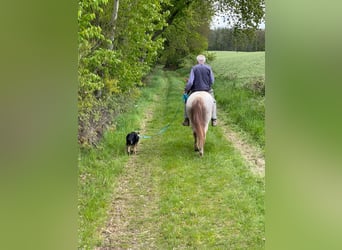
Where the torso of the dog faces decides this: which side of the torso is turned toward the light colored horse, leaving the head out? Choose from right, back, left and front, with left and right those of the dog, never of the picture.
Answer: right

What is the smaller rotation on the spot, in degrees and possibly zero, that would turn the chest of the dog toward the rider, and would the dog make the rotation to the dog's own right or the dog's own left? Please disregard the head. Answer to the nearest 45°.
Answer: approximately 90° to the dog's own right

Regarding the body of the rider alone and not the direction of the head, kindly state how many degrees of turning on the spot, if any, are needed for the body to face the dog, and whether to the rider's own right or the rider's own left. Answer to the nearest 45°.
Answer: approximately 90° to the rider's own left

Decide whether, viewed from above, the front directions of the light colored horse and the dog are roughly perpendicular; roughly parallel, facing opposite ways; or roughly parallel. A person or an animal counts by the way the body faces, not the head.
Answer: roughly parallel

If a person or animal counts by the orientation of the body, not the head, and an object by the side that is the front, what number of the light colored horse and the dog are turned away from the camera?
2

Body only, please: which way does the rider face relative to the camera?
away from the camera

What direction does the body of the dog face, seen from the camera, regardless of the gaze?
away from the camera

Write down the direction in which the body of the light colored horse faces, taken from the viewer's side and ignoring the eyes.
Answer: away from the camera

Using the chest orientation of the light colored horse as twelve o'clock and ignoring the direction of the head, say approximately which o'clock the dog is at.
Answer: The dog is roughly at 9 o'clock from the light colored horse.
